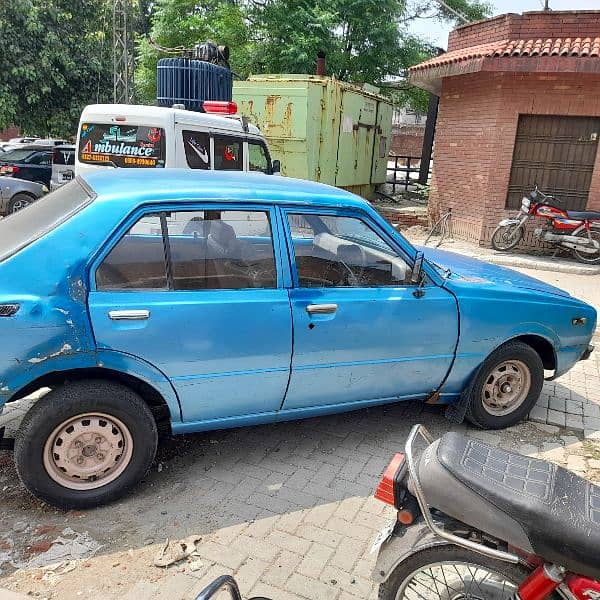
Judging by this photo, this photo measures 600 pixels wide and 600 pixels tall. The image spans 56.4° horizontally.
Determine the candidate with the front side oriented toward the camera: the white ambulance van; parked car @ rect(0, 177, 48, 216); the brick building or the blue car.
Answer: the brick building

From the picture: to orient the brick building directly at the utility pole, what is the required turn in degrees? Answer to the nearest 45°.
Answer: approximately 135° to its right

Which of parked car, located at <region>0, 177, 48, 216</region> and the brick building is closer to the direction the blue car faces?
the brick building

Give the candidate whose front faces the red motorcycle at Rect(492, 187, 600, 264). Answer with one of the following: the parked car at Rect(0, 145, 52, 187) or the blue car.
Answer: the blue car

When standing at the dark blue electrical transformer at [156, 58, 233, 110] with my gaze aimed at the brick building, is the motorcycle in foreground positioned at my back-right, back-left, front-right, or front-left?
front-right

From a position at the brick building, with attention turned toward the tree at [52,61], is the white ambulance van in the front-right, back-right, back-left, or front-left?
front-left

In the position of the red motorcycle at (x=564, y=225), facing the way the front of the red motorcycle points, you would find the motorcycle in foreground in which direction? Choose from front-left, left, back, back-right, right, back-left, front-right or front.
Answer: left

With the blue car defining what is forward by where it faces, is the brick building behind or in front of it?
in front

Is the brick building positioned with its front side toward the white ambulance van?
no

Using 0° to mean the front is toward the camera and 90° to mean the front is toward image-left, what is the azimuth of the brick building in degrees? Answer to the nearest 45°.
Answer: approximately 0°

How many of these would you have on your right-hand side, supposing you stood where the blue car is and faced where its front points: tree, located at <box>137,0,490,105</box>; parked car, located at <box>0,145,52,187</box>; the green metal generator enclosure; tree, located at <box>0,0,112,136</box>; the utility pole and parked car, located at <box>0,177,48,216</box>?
0

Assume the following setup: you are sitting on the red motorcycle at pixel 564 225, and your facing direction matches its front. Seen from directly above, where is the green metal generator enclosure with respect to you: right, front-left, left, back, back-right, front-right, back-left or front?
front

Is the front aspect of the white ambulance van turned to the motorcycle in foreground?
no

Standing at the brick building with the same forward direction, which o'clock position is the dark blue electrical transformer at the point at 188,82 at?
The dark blue electrical transformer is roughly at 3 o'clock from the brick building.

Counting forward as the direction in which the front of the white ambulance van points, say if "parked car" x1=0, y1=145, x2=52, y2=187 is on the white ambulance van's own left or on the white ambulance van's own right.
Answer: on the white ambulance van's own left

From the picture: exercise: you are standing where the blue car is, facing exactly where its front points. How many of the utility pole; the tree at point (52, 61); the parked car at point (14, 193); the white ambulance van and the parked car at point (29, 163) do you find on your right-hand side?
0

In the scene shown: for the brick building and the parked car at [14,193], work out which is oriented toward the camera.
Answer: the brick building
